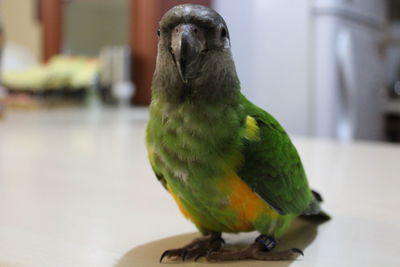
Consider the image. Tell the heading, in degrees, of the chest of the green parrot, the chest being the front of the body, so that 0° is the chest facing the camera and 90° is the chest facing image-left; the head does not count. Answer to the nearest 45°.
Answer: approximately 45°

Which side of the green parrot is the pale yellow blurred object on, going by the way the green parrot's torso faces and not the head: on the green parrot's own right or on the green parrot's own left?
on the green parrot's own right
